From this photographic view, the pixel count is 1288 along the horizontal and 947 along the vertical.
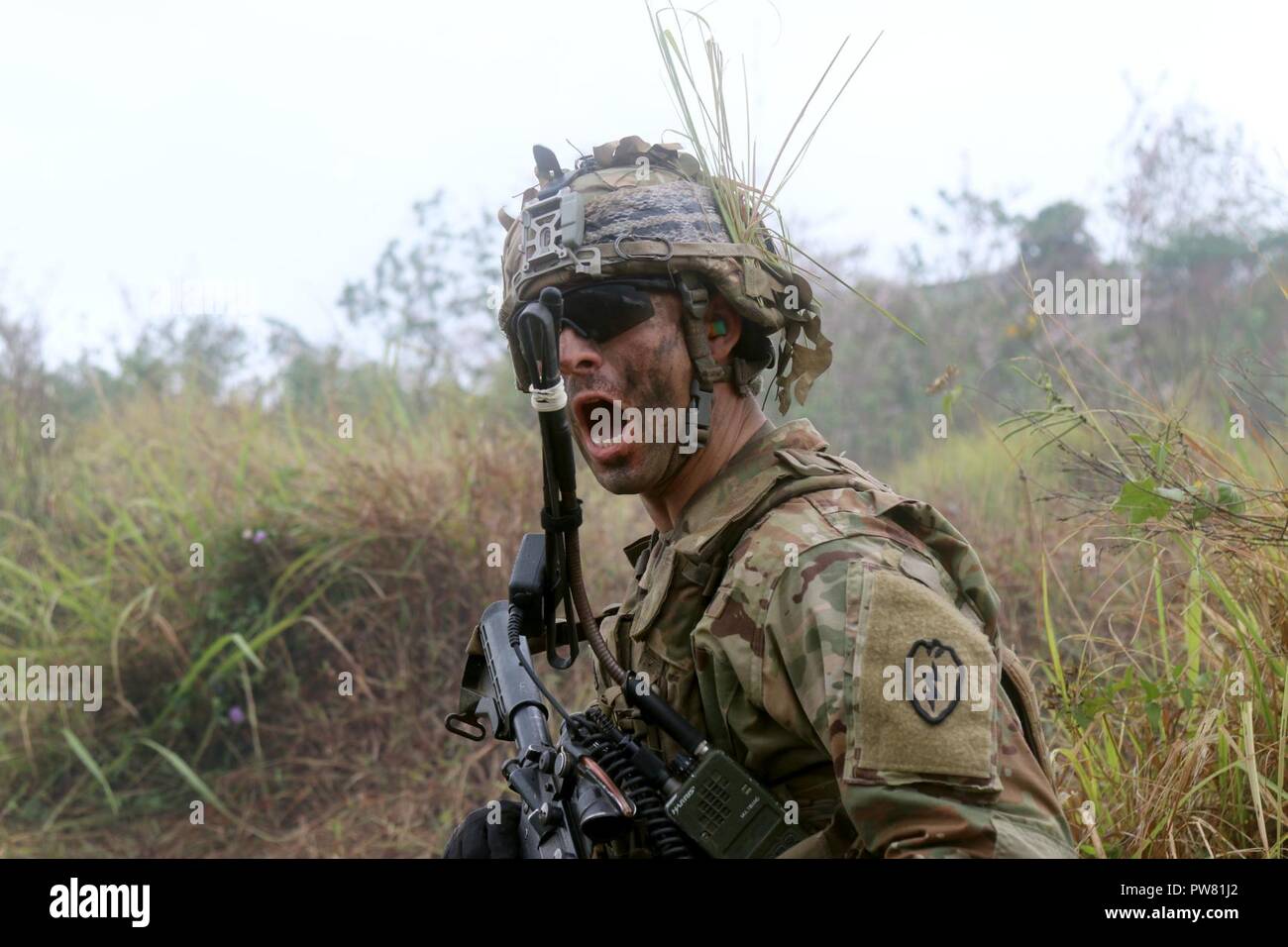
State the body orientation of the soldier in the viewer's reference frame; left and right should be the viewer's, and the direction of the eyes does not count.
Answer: facing to the left of the viewer
